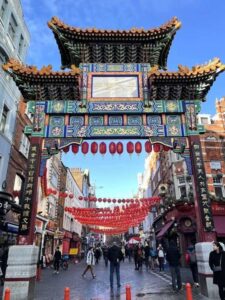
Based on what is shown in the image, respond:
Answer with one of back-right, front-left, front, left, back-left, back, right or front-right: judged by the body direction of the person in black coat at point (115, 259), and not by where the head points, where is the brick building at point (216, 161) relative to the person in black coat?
front-right

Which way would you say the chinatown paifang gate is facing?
toward the camera

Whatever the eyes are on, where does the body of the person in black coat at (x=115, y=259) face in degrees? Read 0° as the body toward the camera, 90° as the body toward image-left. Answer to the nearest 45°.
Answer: approximately 180°

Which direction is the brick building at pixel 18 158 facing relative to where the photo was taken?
to the viewer's right

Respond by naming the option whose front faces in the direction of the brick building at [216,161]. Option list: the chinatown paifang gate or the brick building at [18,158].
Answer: the brick building at [18,158]

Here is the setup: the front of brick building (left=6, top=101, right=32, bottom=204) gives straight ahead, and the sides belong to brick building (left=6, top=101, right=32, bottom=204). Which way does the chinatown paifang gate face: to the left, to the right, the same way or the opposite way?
to the right

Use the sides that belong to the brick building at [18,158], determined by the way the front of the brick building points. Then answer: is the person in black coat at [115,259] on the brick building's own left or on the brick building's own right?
on the brick building's own right

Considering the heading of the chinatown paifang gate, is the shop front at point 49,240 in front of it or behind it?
behind
